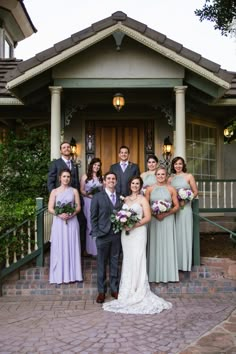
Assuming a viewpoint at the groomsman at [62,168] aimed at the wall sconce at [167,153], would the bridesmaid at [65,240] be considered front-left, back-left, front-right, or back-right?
back-right

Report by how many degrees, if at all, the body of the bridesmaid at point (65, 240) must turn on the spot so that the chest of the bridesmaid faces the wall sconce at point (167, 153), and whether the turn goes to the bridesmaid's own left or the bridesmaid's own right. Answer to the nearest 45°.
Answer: approximately 135° to the bridesmaid's own left

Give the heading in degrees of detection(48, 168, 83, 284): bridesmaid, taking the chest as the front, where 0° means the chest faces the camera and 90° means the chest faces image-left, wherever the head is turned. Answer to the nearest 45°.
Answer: approximately 0°

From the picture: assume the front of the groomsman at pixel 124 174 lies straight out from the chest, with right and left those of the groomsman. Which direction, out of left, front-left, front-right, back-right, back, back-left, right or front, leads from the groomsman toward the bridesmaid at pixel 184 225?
left
